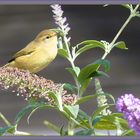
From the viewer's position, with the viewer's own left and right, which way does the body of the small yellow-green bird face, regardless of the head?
facing to the right of the viewer
